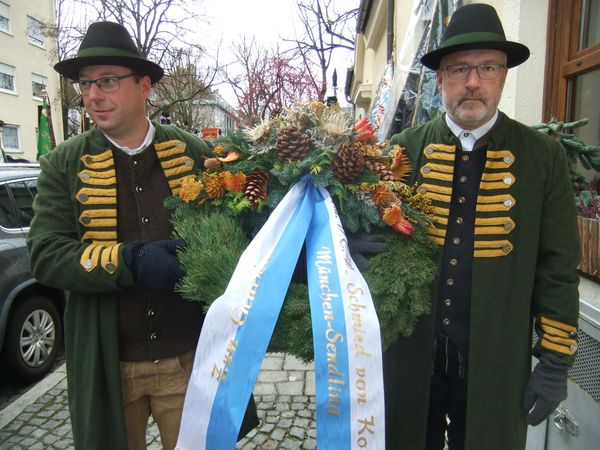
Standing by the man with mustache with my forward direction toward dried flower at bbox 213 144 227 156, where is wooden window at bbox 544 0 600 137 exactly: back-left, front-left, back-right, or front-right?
back-right

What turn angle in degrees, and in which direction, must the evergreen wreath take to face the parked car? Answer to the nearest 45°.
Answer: approximately 135° to its right

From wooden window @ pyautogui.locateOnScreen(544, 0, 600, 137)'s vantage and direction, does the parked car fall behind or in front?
in front

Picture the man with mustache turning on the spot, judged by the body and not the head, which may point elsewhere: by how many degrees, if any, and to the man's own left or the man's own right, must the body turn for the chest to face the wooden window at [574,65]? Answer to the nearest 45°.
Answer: approximately 180°

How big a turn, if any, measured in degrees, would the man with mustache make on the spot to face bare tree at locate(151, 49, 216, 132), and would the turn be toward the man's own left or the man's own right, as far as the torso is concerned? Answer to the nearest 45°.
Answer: approximately 135° to the man's own right

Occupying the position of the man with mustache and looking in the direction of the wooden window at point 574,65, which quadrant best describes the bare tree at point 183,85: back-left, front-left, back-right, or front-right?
front-left

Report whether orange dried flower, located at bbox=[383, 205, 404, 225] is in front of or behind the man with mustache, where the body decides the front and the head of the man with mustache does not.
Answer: in front

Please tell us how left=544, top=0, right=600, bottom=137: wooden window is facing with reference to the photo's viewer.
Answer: facing the viewer and to the left of the viewer

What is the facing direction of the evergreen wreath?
toward the camera

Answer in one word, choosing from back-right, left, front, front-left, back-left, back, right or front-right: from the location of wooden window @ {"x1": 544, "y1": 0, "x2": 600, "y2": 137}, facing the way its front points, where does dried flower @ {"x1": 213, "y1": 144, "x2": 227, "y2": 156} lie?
front

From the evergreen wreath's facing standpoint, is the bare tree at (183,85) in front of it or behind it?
behind

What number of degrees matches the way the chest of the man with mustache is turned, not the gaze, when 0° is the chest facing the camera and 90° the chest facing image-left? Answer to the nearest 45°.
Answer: approximately 0°

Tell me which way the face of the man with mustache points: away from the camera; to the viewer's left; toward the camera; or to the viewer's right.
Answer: toward the camera

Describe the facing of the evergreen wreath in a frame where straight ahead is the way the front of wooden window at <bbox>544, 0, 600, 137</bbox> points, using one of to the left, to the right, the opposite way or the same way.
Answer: to the left
